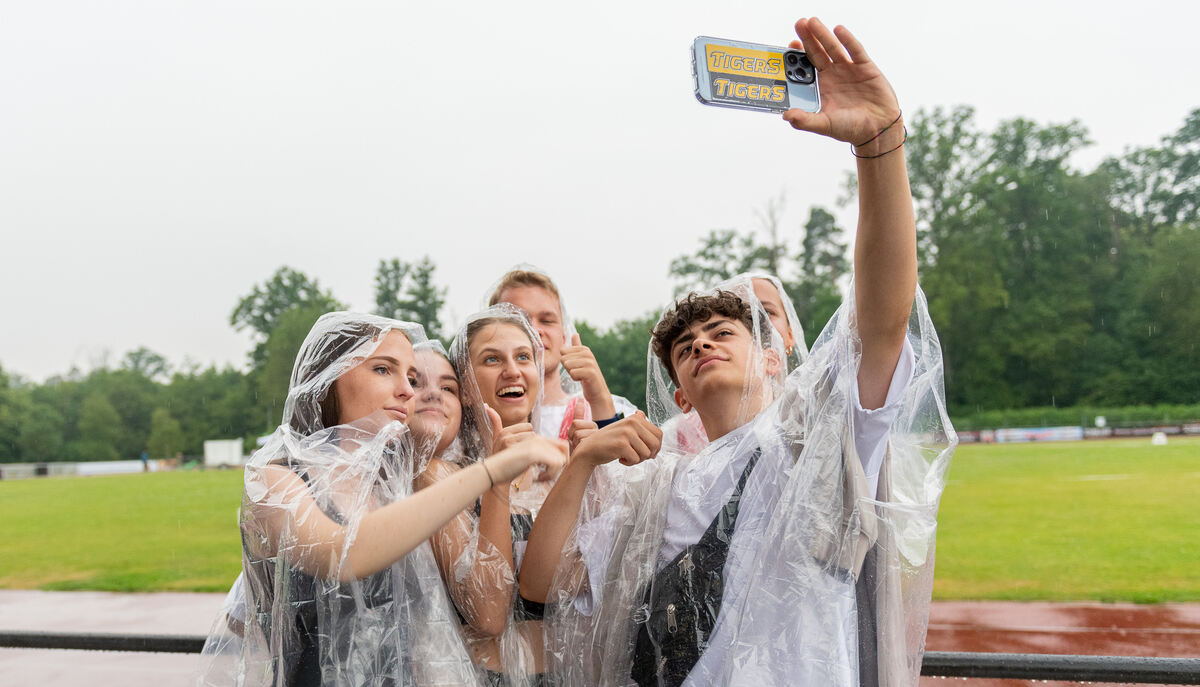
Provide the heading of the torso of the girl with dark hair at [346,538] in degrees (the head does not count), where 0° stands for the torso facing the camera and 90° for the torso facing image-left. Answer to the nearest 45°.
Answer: approximately 315°

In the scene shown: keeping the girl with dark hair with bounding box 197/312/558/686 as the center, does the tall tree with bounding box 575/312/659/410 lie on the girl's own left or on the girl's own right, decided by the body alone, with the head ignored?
on the girl's own left

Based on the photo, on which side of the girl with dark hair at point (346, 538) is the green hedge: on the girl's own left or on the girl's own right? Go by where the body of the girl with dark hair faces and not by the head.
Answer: on the girl's own left

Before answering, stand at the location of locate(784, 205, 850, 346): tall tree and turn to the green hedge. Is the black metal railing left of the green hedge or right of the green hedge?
right

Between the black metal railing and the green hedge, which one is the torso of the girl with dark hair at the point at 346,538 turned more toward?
the black metal railing

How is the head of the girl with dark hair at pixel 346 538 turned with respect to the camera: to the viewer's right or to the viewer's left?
to the viewer's right
